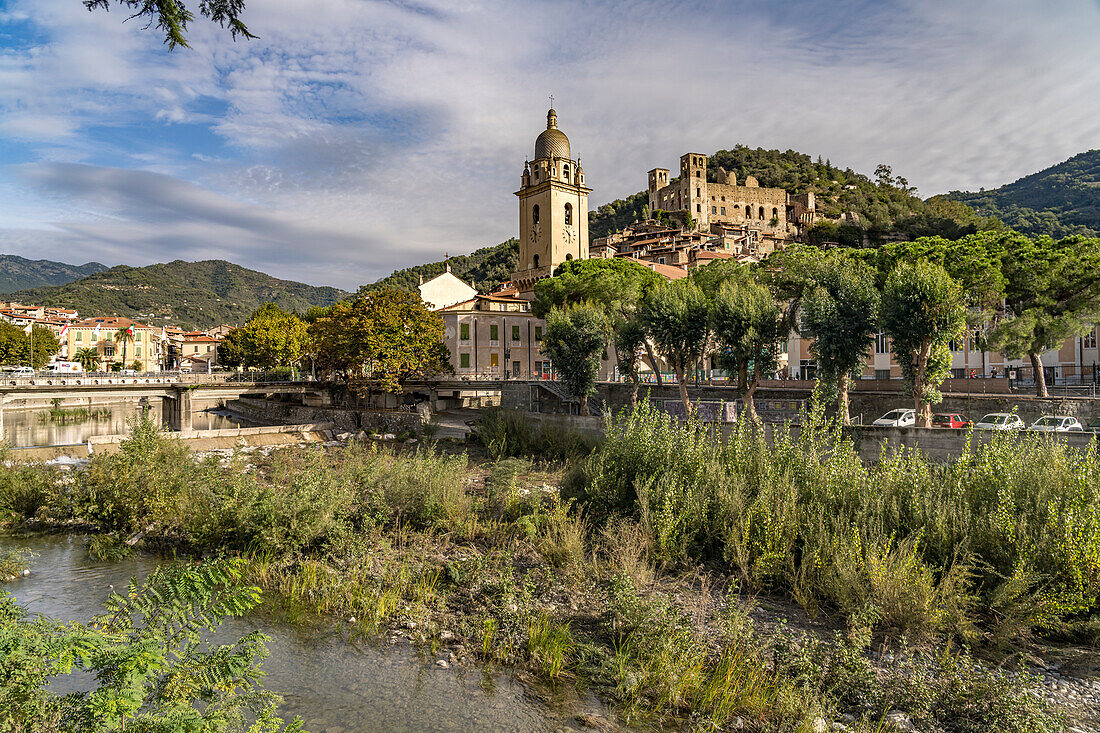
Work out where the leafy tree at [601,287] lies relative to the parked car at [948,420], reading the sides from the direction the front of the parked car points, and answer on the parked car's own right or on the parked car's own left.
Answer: on the parked car's own right

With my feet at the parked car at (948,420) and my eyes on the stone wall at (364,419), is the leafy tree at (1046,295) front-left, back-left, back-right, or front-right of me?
back-right

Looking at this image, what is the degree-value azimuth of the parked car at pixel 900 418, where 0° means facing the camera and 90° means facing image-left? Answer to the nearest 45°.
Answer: approximately 45°

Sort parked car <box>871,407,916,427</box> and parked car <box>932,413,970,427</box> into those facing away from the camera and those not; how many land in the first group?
0
